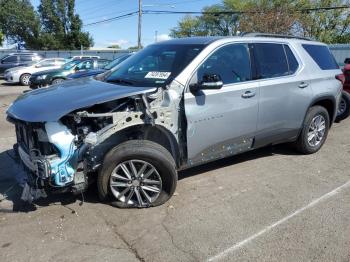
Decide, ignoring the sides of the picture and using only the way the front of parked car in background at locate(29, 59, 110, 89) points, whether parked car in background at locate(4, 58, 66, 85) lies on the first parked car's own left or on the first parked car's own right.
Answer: on the first parked car's own right

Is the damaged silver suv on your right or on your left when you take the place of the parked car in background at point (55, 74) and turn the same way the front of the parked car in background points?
on your left

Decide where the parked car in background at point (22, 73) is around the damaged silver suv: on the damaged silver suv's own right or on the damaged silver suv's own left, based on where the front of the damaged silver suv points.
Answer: on the damaged silver suv's own right

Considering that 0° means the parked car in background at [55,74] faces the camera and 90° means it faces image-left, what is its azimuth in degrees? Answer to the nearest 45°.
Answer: approximately 45°

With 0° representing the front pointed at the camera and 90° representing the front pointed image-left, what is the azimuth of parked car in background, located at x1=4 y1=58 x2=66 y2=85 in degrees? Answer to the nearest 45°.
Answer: approximately 45°

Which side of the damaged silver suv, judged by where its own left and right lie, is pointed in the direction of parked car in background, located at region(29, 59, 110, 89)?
right

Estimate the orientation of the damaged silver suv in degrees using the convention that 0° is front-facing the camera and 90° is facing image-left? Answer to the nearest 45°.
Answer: approximately 45°
